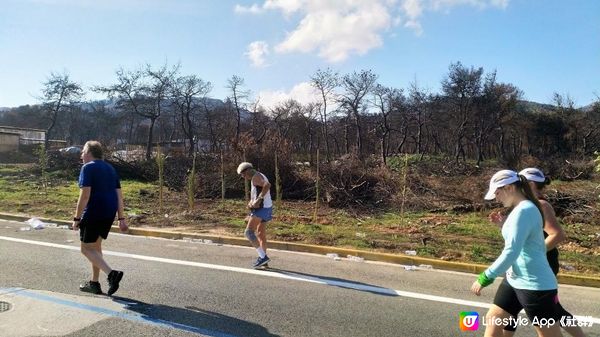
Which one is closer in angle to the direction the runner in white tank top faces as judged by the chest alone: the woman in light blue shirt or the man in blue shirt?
the man in blue shirt

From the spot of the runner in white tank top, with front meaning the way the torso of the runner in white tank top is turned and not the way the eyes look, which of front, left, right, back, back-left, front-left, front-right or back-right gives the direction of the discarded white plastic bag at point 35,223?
front-right

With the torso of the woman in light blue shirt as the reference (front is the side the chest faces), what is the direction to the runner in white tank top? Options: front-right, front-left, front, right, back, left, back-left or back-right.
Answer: front-right

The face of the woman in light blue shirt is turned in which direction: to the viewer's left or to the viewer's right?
to the viewer's left

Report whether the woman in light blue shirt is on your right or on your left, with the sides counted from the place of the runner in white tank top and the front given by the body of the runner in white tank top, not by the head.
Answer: on your left

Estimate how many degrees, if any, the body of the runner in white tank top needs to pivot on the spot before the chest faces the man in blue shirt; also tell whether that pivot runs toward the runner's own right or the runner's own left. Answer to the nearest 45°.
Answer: approximately 45° to the runner's own left

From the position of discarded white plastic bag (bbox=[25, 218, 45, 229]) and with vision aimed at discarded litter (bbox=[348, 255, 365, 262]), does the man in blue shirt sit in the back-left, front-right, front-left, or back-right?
front-right

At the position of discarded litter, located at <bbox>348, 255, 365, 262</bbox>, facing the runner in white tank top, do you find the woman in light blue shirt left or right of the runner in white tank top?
left

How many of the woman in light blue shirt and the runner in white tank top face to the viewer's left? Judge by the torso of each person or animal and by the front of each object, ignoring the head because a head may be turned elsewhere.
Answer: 2

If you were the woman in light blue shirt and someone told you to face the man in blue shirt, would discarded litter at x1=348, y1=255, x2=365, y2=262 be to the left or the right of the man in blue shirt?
right

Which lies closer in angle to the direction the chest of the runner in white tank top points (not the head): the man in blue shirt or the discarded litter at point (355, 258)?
the man in blue shirt

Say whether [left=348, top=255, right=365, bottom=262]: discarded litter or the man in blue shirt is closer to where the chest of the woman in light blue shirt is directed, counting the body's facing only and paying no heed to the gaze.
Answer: the man in blue shirt

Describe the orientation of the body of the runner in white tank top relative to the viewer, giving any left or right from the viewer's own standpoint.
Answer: facing to the left of the viewer

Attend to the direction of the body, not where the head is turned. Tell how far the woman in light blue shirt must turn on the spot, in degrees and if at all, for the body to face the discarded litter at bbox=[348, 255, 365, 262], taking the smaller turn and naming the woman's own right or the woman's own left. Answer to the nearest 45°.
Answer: approximately 45° to the woman's own right

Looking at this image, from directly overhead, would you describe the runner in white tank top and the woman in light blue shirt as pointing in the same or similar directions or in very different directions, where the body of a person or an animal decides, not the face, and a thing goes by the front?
same or similar directions

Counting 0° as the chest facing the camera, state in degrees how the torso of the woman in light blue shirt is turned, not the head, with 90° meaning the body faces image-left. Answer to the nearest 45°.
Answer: approximately 90°
